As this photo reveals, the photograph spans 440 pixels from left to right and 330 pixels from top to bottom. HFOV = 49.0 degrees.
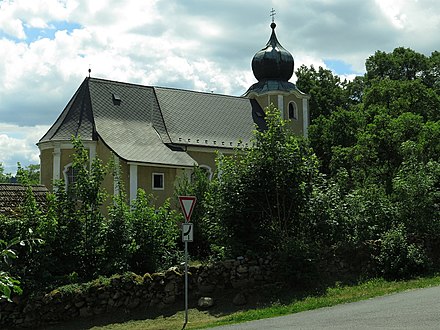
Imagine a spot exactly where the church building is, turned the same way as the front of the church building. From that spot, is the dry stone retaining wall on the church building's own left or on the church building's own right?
on the church building's own right

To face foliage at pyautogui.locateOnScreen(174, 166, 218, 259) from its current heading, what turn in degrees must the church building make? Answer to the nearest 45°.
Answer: approximately 135° to its right

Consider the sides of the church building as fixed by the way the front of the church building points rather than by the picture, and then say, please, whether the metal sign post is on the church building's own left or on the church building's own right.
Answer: on the church building's own right

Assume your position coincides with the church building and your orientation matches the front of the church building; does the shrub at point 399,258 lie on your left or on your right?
on your right

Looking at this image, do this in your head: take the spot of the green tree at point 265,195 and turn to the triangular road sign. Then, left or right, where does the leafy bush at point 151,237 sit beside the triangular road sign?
right

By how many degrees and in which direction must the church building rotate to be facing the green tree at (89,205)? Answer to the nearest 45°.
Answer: approximately 135° to its right

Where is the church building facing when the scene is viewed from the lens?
facing away from the viewer and to the right of the viewer

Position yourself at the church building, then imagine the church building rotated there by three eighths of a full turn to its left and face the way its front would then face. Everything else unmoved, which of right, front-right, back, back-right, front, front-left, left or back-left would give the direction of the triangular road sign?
left
